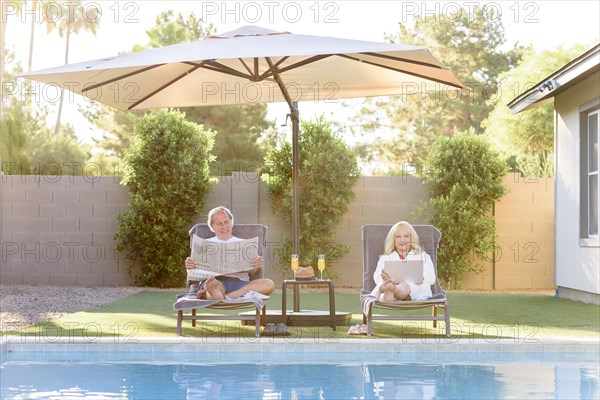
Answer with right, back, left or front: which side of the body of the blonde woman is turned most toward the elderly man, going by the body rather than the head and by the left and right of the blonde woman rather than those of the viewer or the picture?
right

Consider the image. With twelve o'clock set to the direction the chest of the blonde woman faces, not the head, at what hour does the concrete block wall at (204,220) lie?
The concrete block wall is roughly at 5 o'clock from the blonde woman.

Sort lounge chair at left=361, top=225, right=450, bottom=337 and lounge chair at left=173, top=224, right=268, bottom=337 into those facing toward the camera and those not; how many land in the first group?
2

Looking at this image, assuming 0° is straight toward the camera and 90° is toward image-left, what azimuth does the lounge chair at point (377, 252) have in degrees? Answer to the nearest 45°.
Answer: approximately 0°

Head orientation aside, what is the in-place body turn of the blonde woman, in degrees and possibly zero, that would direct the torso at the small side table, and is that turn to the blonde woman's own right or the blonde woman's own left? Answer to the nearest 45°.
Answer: approximately 90° to the blonde woman's own right

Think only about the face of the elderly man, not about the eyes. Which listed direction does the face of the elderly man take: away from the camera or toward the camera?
toward the camera

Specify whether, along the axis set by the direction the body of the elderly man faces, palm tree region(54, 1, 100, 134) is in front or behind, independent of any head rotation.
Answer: behind

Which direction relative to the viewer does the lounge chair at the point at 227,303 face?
toward the camera

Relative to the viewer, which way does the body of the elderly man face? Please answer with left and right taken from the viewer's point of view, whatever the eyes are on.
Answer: facing the viewer

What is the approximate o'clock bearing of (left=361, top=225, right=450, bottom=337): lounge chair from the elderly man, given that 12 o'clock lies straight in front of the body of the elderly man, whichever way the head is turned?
The lounge chair is roughly at 9 o'clock from the elderly man.

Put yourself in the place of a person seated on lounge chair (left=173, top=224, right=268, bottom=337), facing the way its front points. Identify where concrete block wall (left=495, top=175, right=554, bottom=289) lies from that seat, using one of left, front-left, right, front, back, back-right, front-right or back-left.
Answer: back-left

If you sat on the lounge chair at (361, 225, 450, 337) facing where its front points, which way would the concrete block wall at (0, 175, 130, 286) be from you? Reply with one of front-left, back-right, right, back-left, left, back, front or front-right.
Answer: back-right

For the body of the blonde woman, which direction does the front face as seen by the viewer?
toward the camera

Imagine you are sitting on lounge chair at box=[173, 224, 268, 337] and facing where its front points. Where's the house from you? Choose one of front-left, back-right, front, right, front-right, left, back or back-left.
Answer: back-left

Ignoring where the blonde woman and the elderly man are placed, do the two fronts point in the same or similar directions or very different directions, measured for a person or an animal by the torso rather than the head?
same or similar directions
